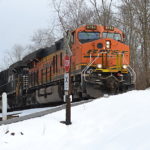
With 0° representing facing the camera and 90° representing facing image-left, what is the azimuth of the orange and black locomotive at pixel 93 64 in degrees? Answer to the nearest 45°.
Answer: approximately 315°
